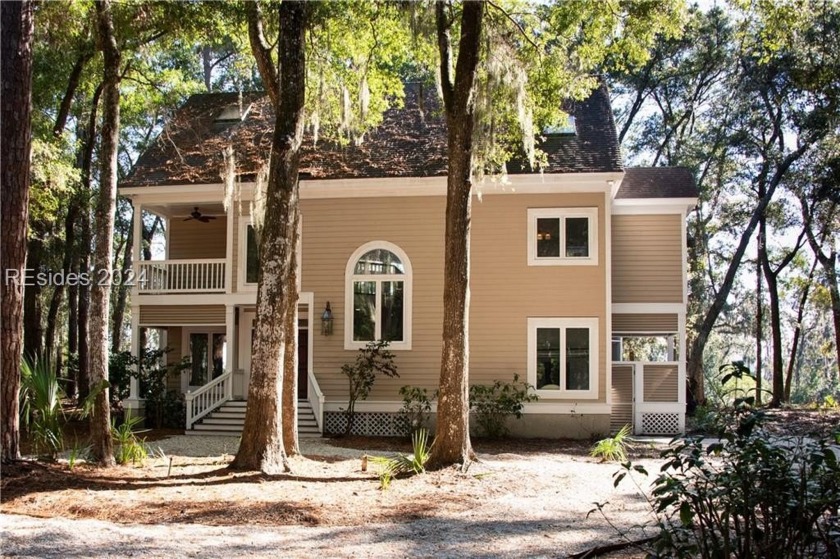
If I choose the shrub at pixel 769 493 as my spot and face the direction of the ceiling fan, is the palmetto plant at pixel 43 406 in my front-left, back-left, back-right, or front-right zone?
front-left

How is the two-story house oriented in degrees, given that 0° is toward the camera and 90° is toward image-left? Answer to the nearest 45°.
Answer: approximately 0°

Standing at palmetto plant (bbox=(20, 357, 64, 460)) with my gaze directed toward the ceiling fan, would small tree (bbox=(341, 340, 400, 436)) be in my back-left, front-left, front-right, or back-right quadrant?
front-right

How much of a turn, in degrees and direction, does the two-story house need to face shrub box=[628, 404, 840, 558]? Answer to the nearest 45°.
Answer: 0° — it already faces it

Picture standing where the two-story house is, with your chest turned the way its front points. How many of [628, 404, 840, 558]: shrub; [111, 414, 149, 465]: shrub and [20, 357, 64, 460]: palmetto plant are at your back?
0

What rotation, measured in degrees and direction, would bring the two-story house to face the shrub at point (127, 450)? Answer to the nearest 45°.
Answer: approximately 45° to its right
